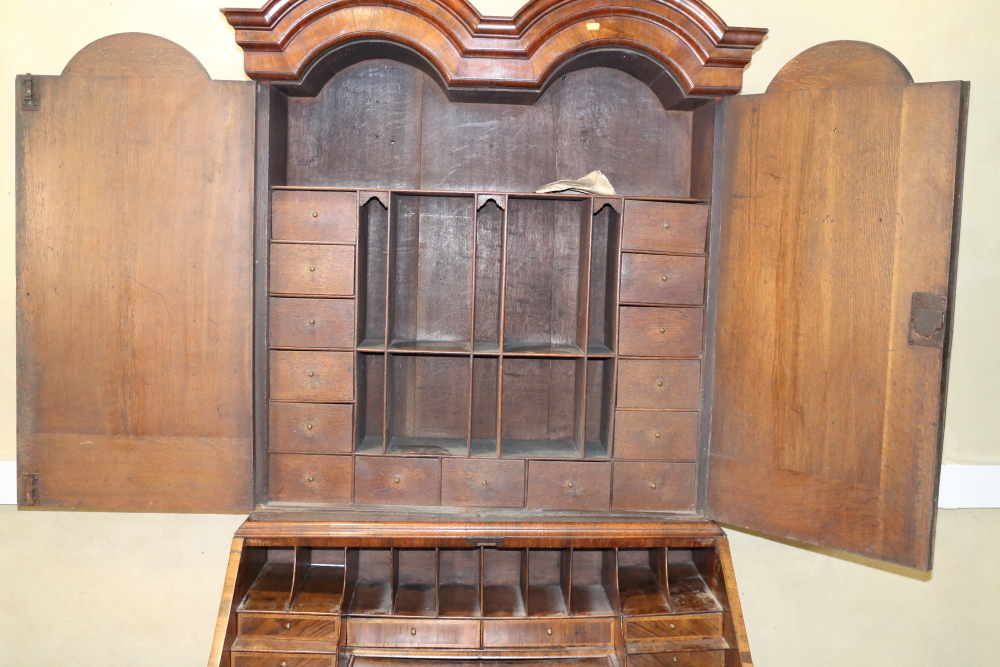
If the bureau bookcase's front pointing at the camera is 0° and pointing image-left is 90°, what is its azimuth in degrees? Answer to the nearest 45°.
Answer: approximately 0°
